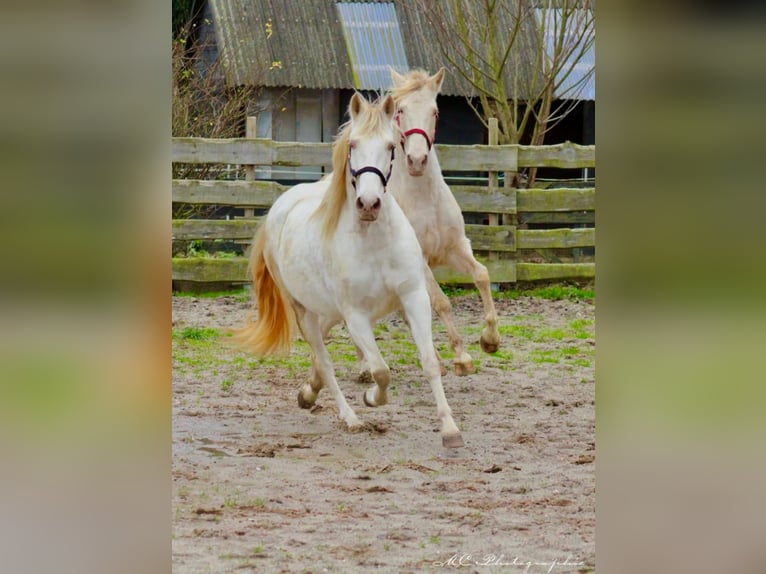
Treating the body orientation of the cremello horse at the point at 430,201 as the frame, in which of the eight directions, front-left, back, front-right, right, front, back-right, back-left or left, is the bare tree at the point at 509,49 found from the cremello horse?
back

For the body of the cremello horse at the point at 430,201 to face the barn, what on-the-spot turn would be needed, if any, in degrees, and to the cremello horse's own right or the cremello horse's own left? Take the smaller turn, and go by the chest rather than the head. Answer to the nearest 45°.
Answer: approximately 180°

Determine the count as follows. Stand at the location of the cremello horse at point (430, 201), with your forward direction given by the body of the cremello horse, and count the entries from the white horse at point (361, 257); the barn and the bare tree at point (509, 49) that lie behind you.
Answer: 2

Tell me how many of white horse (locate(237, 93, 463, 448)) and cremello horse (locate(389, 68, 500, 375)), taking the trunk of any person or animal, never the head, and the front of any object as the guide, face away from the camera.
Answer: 0

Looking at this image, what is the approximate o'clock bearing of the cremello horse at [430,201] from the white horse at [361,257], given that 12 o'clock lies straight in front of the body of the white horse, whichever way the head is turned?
The cremello horse is roughly at 8 o'clock from the white horse.

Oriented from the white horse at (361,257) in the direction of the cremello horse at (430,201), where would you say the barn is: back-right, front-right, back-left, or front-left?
front-left

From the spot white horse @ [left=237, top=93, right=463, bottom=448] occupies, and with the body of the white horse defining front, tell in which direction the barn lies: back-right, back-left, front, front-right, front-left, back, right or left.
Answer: back-left

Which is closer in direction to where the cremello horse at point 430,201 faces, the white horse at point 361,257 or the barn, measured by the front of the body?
the white horse

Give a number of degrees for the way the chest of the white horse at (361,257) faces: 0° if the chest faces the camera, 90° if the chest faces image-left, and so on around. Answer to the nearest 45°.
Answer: approximately 315°

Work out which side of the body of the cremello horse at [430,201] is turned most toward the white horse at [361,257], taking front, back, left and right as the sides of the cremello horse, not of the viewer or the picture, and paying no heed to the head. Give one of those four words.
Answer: front

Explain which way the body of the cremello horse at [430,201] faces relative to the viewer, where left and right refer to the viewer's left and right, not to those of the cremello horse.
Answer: facing the viewer
